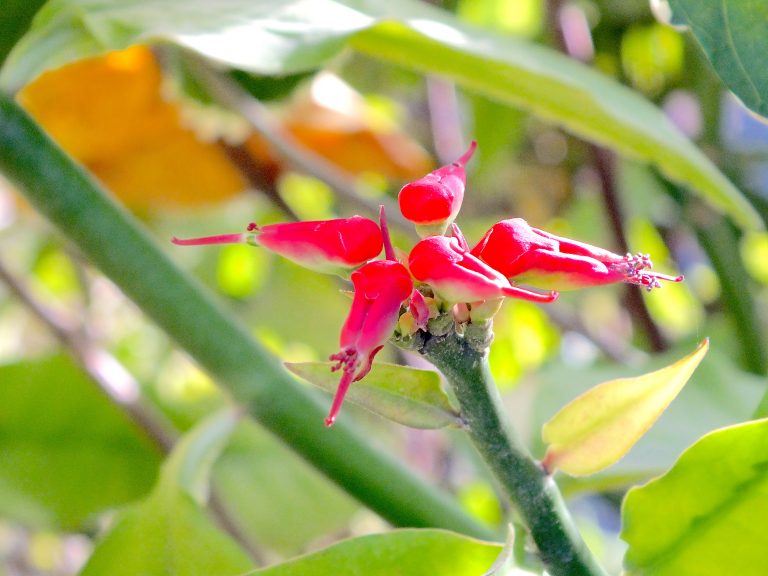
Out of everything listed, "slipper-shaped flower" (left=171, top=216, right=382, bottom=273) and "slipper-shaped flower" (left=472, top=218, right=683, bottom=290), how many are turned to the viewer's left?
1

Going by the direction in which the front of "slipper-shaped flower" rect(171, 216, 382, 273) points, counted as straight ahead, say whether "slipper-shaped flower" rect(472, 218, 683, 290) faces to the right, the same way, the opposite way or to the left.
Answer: the opposite way

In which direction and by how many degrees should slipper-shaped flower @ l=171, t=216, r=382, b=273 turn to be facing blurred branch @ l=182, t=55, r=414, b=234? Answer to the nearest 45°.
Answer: approximately 90° to its right

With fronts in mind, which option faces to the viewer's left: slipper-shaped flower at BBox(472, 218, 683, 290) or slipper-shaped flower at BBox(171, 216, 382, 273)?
slipper-shaped flower at BBox(171, 216, 382, 273)

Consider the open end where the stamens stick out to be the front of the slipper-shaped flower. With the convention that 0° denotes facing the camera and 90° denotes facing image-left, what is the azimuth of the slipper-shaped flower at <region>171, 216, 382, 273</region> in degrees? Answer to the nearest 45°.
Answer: approximately 90°

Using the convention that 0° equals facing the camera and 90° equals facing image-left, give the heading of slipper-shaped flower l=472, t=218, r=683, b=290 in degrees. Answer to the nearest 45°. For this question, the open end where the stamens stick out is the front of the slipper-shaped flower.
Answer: approximately 270°
